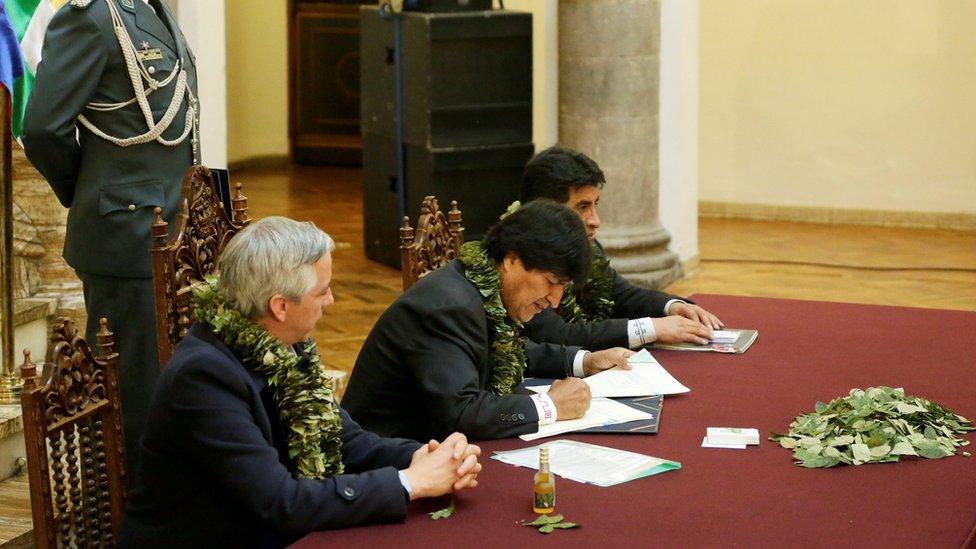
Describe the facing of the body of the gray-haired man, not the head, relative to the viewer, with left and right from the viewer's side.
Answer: facing to the right of the viewer

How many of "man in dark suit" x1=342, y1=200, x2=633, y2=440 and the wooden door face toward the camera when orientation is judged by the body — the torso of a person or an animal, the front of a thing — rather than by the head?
1

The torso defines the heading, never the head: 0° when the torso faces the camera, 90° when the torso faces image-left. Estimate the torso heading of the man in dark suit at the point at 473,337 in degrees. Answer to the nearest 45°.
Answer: approximately 270°

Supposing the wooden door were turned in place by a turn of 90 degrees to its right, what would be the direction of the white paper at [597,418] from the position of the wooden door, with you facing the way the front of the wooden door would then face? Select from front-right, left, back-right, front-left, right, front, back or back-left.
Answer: left

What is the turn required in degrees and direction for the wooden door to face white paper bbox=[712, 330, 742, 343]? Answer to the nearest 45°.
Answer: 0° — it already faces it

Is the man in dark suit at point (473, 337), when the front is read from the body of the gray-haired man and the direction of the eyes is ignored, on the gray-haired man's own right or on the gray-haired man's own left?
on the gray-haired man's own left

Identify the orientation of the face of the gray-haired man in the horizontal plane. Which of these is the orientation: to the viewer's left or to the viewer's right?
to the viewer's right

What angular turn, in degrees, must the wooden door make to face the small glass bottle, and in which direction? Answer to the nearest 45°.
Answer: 0° — it already faces it

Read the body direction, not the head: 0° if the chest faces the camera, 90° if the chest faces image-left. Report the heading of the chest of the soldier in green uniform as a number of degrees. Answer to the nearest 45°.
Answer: approximately 315°

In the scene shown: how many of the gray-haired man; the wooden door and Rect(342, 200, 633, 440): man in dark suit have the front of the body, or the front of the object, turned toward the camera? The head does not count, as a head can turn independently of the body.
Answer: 1

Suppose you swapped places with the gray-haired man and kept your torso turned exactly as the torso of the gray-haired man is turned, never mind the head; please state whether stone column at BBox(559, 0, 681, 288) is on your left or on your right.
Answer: on your left

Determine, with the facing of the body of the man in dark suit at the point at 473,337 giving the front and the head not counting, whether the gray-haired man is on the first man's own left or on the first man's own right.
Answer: on the first man's own right

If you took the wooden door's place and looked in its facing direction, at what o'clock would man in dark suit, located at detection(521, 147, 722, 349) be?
The man in dark suit is roughly at 12 o'clock from the wooden door.

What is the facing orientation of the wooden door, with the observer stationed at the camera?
facing the viewer

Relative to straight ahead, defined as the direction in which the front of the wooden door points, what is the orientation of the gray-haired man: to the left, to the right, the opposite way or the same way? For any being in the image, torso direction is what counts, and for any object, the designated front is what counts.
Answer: to the left
